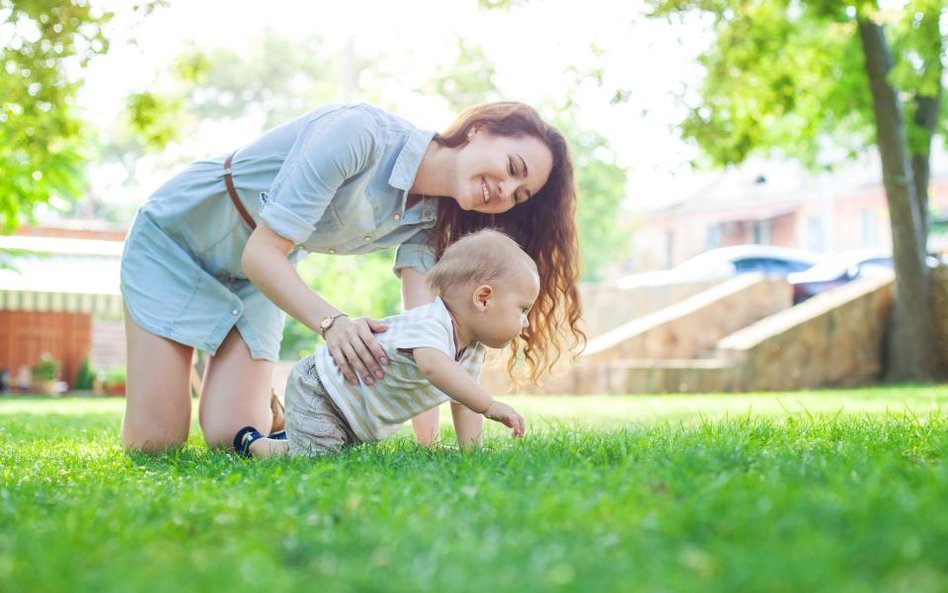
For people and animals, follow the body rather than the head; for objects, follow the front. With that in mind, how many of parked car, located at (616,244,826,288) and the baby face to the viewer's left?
1

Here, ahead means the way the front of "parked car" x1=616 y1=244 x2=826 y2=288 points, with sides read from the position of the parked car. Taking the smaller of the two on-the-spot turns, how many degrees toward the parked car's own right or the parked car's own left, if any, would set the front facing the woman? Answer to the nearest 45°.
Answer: approximately 90° to the parked car's own left

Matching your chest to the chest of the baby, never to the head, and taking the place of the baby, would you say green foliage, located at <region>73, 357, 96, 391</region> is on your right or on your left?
on your left

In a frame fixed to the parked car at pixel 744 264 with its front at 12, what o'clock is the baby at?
The baby is roughly at 9 o'clock from the parked car.

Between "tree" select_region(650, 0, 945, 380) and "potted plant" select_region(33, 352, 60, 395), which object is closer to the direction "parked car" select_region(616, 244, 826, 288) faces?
the potted plant

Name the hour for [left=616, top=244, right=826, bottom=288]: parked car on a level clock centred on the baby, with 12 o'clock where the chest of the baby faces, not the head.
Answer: The parked car is roughly at 10 o'clock from the baby.

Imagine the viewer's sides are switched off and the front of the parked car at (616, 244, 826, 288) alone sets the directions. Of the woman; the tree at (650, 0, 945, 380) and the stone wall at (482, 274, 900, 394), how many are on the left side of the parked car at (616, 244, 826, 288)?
3

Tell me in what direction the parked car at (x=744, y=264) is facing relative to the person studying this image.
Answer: facing to the left of the viewer

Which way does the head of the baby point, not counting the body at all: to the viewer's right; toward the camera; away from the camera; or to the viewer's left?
to the viewer's right

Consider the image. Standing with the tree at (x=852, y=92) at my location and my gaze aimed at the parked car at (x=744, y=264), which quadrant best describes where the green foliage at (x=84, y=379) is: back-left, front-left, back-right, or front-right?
front-left

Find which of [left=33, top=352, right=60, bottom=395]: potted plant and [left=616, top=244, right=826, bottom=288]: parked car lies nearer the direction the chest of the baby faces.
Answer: the parked car

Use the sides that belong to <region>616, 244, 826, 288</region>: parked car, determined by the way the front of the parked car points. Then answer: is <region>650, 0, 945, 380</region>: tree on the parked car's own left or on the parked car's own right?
on the parked car's own left

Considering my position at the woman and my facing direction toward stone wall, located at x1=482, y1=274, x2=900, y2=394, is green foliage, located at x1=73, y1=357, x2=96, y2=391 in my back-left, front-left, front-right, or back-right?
front-left

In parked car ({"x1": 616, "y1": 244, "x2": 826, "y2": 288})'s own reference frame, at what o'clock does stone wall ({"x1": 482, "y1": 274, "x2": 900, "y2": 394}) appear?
The stone wall is roughly at 9 o'clock from the parked car.

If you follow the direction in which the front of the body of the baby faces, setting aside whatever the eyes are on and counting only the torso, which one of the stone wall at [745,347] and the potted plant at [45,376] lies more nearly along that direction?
the stone wall

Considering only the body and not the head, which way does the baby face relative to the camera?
to the viewer's right
